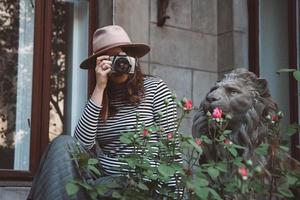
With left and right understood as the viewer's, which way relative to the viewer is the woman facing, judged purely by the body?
facing the viewer and to the left of the viewer

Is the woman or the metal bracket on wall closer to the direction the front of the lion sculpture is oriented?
the woman

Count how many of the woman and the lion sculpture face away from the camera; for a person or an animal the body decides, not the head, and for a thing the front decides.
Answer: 0

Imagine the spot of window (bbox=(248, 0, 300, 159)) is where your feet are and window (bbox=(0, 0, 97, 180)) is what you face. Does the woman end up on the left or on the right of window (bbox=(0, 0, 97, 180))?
left

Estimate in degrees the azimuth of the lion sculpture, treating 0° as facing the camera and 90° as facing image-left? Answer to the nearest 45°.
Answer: approximately 45°

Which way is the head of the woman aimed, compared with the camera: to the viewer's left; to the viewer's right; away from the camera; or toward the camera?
toward the camera

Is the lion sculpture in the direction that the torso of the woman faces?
no

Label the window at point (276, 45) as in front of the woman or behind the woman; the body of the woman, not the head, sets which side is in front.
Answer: behind

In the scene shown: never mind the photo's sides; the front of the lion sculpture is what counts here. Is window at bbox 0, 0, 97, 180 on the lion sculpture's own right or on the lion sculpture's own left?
on the lion sculpture's own right

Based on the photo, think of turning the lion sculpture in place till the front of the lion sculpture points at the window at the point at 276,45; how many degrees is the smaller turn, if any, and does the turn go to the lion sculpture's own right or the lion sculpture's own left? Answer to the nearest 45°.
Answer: approximately 135° to the lion sculpture's own right
